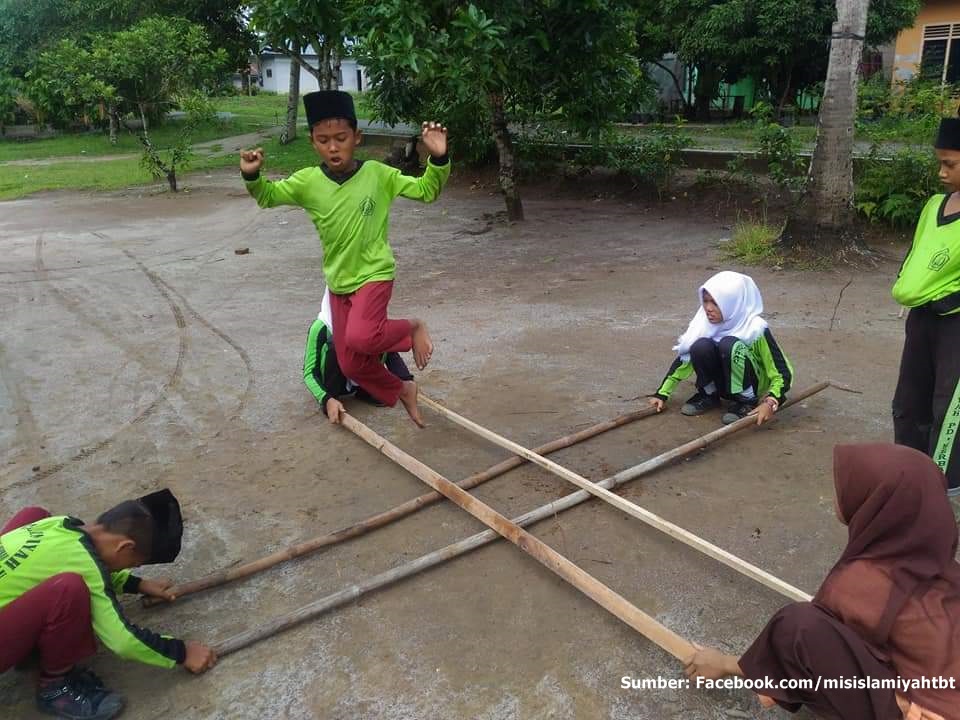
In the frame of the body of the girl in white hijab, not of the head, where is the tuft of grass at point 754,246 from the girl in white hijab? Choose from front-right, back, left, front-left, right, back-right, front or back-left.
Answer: back-right

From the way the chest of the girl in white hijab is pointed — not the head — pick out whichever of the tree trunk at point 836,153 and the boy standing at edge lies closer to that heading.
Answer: the boy standing at edge

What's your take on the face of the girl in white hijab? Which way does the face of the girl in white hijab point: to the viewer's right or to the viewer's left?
to the viewer's left

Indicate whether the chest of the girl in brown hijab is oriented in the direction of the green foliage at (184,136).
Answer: yes

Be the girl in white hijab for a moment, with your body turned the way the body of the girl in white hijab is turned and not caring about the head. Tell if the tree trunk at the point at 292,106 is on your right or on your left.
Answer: on your right

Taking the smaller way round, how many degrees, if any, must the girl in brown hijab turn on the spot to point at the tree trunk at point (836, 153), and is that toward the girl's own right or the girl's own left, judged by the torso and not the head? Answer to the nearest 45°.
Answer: approximately 45° to the girl's own right

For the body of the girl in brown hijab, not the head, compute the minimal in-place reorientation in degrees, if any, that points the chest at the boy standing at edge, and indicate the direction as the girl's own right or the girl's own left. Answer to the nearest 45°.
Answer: approximately 45° to the girl's own right

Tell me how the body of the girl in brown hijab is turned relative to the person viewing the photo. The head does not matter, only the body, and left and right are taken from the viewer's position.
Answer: facing away from the viewer and to the left of the viewer

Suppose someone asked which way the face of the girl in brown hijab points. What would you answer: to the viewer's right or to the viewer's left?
to the viewer's left

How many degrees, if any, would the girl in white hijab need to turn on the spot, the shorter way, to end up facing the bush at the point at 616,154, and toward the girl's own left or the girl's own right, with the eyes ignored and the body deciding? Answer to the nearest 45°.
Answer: approximately 135° to the girl's own right

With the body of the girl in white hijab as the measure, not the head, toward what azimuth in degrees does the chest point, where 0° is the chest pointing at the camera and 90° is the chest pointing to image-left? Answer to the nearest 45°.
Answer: approximately 45°
